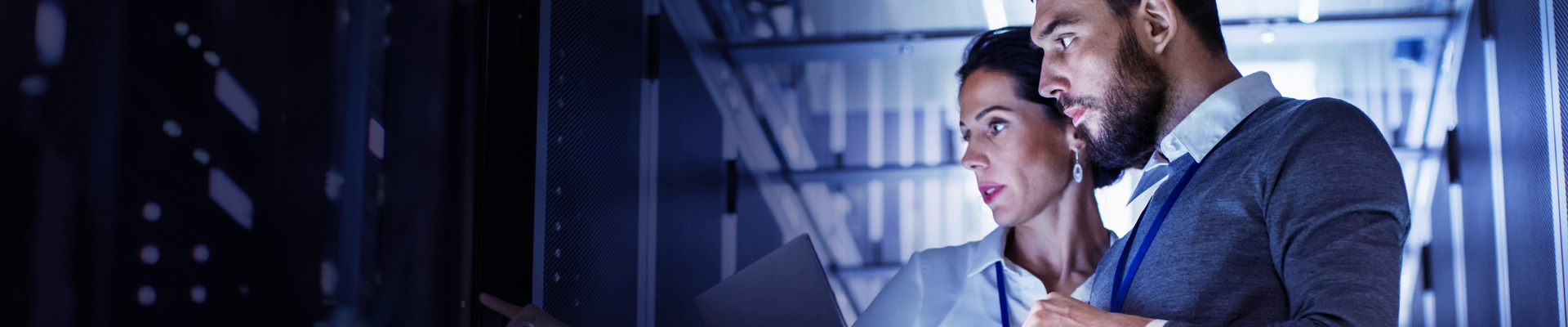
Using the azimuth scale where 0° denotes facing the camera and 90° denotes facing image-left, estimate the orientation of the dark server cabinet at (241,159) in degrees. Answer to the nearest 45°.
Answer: approximately 315°

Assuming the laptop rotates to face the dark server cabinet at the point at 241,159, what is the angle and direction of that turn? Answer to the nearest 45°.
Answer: approximately 180°

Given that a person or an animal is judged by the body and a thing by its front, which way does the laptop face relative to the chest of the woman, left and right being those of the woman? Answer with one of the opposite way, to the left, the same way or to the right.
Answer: the opposite way

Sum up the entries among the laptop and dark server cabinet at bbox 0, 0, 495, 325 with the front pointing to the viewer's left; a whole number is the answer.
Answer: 0

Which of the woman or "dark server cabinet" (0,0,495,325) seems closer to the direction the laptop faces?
the woman

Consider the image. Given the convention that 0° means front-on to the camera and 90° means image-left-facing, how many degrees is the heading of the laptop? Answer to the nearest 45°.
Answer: approximately 225°

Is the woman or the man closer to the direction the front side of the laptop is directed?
the woman

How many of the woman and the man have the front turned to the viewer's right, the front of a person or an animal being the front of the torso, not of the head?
0
